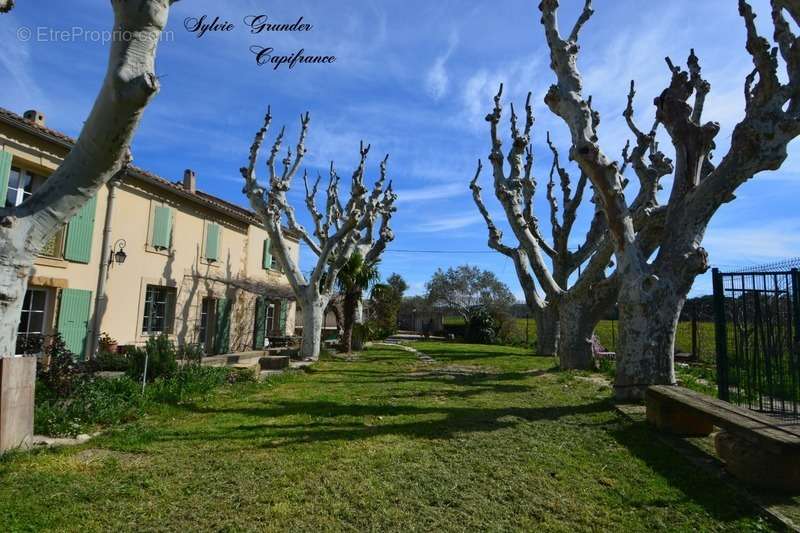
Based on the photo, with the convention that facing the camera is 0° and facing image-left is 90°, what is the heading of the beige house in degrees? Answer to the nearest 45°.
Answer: approximately 315°

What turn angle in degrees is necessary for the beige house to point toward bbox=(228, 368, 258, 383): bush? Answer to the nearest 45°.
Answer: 0° — it already faces it

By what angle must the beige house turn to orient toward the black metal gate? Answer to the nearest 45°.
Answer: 0° — it already faces it

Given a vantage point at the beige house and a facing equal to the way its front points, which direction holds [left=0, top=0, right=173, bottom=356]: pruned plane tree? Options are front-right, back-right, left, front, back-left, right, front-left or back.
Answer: front-right

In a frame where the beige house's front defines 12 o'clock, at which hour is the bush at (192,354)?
The bush is roughly at 1 o'clock from the beige house.

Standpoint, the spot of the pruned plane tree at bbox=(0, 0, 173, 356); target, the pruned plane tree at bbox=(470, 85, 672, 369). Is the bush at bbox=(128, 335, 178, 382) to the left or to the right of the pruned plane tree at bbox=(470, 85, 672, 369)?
left

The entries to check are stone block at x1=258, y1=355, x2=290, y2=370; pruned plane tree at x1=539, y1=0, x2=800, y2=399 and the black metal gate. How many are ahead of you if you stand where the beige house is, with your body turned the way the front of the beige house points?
3

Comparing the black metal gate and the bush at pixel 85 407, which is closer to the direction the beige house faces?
the black metal gate

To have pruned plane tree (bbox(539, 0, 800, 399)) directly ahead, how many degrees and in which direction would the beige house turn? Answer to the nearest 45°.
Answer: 0° — it already faces it

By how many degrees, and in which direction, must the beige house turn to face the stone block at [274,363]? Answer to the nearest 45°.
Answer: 0° — it already faces it

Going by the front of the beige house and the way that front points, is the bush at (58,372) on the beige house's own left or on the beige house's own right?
on the beige house's own right

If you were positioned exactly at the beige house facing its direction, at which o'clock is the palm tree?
The palm tree is roughly at 10 o'clock from the beige house.
